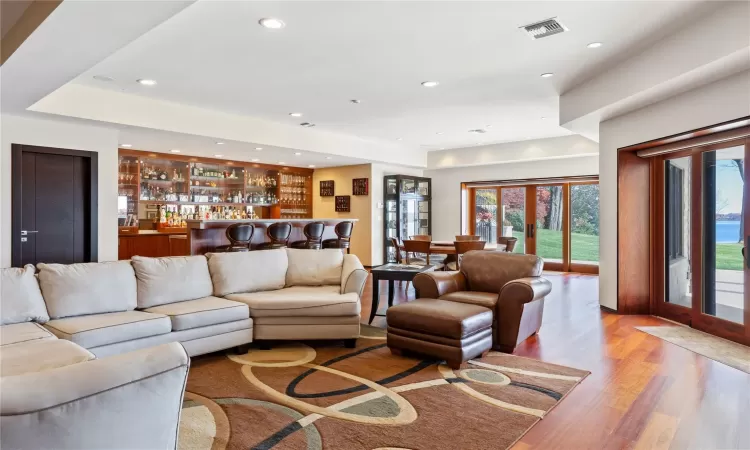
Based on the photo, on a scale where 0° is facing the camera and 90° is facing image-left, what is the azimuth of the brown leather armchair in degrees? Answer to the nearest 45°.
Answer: approximately 45°

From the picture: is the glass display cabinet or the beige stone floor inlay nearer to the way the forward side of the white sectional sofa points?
the beige stone floor inlay

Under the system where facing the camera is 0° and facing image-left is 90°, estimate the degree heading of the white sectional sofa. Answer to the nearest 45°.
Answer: approximately 315°

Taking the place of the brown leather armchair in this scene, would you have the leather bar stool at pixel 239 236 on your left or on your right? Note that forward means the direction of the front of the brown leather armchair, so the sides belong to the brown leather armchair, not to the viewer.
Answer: on your right

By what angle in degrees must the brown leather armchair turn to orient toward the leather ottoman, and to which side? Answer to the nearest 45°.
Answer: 0° — it already faces it
